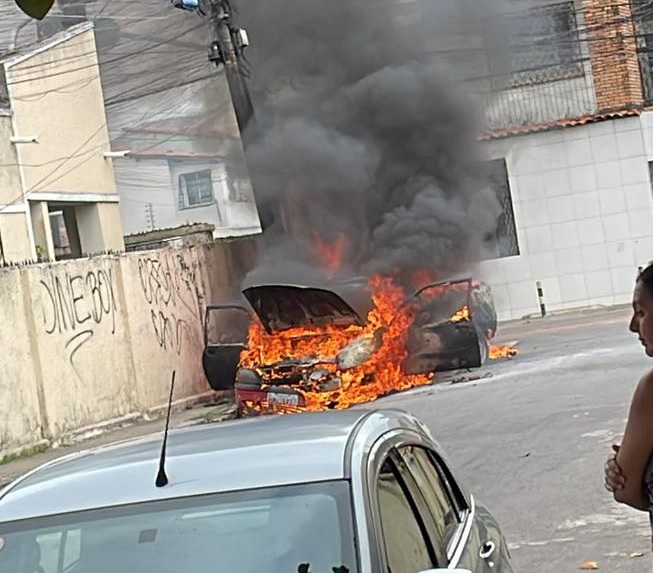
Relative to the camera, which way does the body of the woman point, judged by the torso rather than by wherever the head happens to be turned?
to the viewer's left

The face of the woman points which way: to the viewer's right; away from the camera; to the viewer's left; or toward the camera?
to the viewer's left

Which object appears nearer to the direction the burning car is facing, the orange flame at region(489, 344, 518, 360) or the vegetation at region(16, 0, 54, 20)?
the vegetation

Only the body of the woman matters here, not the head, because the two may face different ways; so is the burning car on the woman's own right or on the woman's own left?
on the woman's own right
